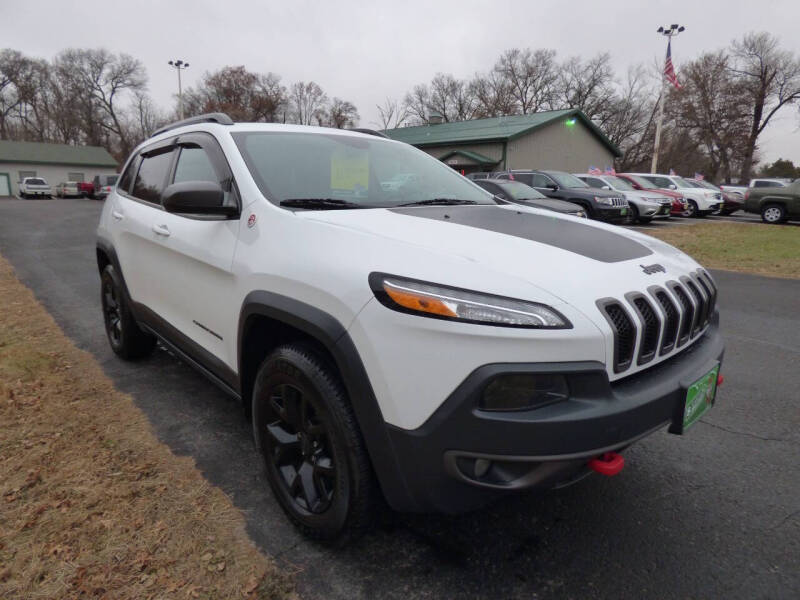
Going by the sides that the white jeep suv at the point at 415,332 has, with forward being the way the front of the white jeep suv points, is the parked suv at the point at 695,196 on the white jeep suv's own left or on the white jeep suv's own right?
on the white jeep suv's own left

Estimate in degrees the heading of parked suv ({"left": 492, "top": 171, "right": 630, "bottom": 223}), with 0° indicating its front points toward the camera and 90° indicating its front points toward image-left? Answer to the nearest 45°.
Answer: approximately 315°

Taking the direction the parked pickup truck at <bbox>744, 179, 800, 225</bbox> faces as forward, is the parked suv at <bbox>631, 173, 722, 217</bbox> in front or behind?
behind

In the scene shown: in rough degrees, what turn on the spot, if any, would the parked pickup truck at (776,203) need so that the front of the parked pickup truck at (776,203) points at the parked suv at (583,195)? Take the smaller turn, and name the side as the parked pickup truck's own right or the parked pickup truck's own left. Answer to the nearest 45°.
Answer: approximately 135° to the parked pickup truck's own right

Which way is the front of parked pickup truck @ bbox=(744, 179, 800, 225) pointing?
to the viewer's right

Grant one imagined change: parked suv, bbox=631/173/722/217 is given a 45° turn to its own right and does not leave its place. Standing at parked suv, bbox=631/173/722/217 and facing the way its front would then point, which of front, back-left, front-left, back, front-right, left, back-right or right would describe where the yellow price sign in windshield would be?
front

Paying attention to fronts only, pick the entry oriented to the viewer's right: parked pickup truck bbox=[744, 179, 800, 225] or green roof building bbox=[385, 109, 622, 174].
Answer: the parked pickup truck

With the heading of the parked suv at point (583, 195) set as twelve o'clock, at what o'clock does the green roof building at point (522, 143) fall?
The green roof building is roughly at 7 o'clock from the parked suv.

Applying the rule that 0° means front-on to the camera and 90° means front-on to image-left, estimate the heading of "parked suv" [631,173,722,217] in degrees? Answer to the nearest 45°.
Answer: approximately 315°

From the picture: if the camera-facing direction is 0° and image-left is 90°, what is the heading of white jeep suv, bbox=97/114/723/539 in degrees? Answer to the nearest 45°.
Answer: approximately 315°

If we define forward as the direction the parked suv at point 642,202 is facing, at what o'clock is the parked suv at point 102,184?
the parked suv at point 102,184 is roughly at 5 o'clock from the parked suv at point 642,202.

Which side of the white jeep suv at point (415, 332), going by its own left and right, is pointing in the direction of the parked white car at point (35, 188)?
back
